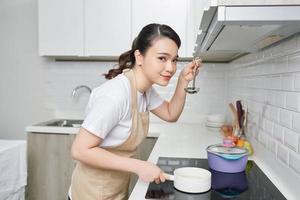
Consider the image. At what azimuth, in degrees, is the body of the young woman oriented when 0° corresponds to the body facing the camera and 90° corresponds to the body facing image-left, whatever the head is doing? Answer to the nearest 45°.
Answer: approximately 315°

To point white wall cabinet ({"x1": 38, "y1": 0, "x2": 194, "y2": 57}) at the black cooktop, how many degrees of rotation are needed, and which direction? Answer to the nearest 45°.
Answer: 0° — it already faces it

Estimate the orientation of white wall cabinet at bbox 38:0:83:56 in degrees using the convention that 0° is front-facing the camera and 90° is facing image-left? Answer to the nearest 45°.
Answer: approximately 0°
